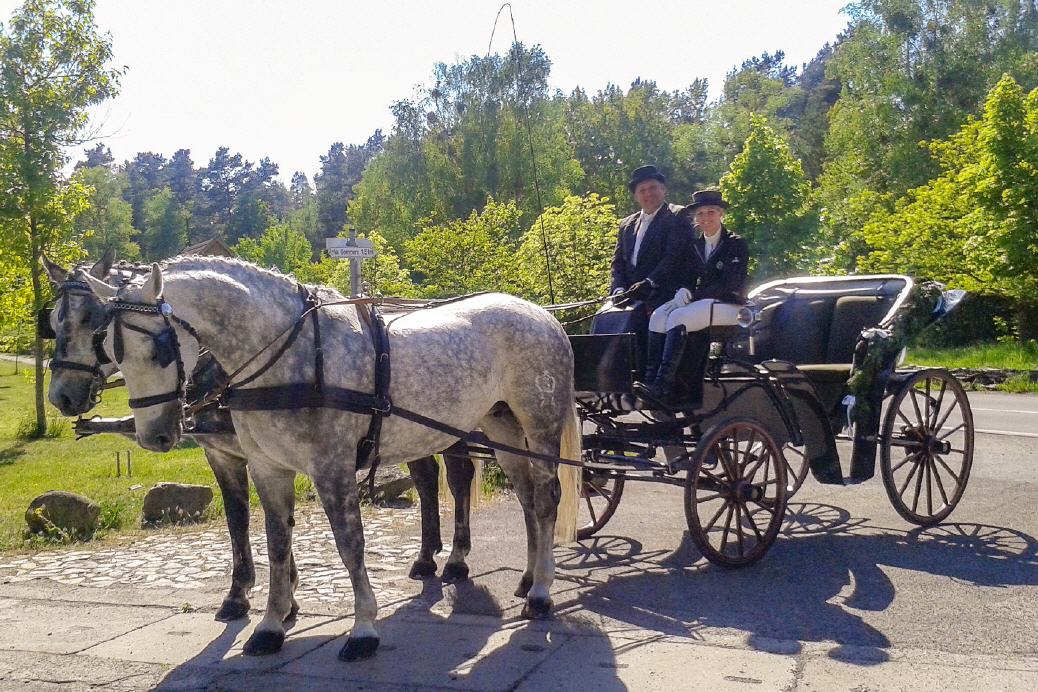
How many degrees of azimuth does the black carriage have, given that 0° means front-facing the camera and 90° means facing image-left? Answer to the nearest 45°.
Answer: approximately 45°

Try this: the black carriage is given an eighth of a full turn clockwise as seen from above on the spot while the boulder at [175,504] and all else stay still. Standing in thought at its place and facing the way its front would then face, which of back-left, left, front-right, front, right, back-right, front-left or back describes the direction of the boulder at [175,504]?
front

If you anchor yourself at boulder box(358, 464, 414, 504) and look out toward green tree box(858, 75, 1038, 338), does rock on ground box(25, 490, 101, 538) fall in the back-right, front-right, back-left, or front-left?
back-left

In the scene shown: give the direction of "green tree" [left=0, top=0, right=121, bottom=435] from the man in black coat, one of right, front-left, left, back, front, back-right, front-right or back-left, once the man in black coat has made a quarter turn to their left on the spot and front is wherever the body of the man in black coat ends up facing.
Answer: back

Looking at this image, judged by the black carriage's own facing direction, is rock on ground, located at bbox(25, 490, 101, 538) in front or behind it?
in front

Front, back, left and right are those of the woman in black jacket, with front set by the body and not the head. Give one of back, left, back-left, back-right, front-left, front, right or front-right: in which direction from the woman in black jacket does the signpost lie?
right

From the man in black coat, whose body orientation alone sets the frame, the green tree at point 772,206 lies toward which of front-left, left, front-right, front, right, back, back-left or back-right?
back-right

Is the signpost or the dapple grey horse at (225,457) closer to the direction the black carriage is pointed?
the dapple grey horse

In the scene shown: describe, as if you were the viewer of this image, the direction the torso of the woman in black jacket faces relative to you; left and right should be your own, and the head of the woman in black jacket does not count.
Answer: facing the viewer and to the left of the viewer

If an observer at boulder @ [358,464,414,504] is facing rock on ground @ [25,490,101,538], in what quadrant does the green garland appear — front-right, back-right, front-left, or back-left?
back-left

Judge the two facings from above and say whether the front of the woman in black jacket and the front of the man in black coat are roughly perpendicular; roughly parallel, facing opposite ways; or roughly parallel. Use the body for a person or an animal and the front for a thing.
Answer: roughly parallel

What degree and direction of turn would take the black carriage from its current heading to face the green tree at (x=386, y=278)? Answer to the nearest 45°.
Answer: approximately 90° to its right

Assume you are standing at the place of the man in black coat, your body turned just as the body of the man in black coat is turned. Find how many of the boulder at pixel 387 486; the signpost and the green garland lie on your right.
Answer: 2
